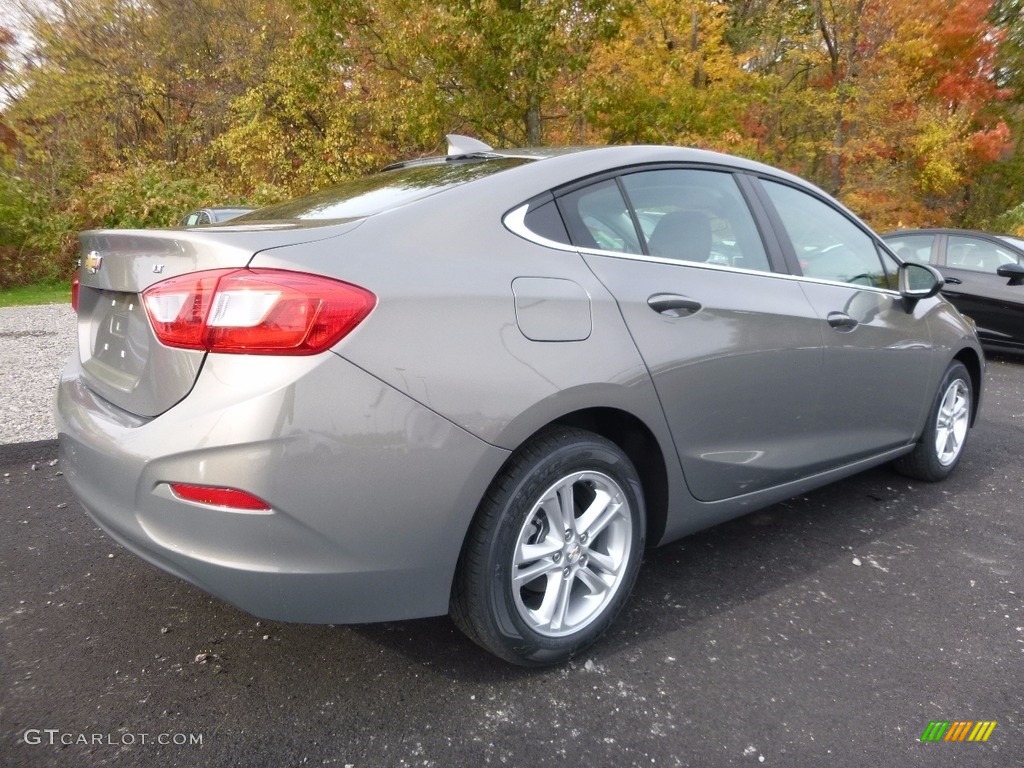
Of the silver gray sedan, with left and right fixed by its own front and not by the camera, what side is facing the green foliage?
left

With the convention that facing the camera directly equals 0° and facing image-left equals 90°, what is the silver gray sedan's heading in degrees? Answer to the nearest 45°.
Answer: approximately 225°

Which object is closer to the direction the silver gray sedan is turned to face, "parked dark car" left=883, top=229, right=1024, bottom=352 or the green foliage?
the parked dark car

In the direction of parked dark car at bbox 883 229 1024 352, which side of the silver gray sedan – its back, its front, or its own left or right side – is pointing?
front
